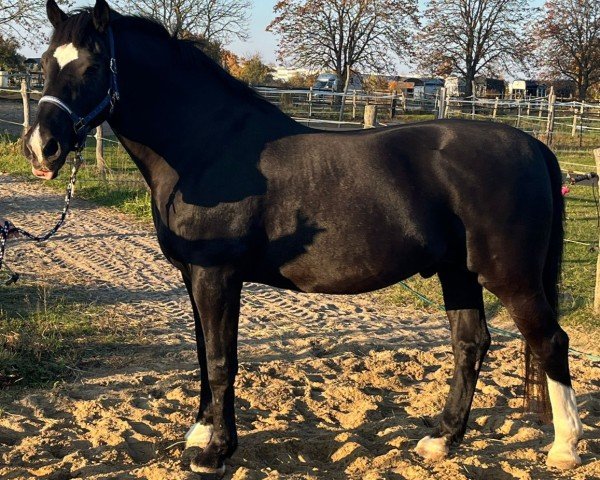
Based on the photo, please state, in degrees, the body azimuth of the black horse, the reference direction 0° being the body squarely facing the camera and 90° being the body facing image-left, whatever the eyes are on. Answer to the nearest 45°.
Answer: approximately 90°

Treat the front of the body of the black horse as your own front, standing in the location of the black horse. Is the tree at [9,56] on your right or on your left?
on your right

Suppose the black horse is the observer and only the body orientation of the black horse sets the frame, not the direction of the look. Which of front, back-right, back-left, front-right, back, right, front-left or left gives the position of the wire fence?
right

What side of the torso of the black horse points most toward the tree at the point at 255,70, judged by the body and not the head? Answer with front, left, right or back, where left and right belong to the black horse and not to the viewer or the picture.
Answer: right

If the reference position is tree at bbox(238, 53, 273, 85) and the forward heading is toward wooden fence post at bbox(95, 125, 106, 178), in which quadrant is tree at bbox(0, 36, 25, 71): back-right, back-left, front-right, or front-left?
front-right

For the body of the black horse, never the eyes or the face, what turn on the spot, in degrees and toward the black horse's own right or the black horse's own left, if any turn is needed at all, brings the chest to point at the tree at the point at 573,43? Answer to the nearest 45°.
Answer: approximately 90° to the black horse's own right

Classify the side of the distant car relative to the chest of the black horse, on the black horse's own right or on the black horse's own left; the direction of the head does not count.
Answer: on the black horse's own right

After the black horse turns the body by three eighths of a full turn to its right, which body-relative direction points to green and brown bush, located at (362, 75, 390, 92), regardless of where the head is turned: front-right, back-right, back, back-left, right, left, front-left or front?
front-left
